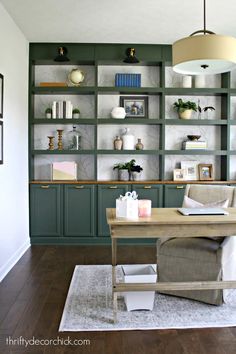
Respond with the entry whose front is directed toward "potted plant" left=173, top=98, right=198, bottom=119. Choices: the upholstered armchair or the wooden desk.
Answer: the wooden desk

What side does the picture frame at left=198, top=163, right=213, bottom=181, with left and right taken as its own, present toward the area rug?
front

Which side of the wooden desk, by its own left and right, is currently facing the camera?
back

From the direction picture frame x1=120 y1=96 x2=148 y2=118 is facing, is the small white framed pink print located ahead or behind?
ahead

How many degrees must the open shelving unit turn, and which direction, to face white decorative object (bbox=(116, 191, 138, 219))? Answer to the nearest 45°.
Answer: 0° — it already faces it

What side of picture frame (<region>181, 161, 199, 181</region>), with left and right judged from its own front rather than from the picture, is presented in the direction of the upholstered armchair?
front

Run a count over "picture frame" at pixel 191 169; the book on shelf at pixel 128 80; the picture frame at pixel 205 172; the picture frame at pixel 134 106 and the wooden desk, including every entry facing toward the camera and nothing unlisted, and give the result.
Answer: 4

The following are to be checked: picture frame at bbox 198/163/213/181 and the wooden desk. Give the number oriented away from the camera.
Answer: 1

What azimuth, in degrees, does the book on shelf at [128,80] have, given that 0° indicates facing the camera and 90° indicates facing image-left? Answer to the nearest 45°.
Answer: approximately 0°

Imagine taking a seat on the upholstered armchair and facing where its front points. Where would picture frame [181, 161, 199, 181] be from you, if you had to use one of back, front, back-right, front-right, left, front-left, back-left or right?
back-right
